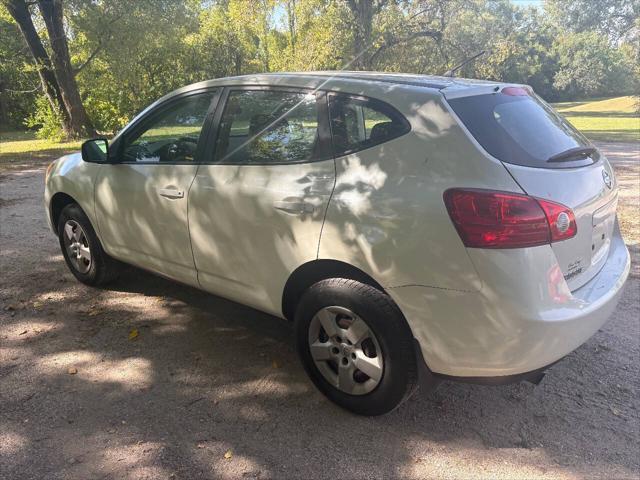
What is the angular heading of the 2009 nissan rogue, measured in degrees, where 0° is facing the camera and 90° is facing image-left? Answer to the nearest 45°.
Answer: approximately 135°

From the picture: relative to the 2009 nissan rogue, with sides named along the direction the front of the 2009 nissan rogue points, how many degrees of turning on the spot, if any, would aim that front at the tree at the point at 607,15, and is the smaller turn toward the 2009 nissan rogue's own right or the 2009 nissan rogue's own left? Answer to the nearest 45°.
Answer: approximately 90° to the 2009 nissan rogue's own right
